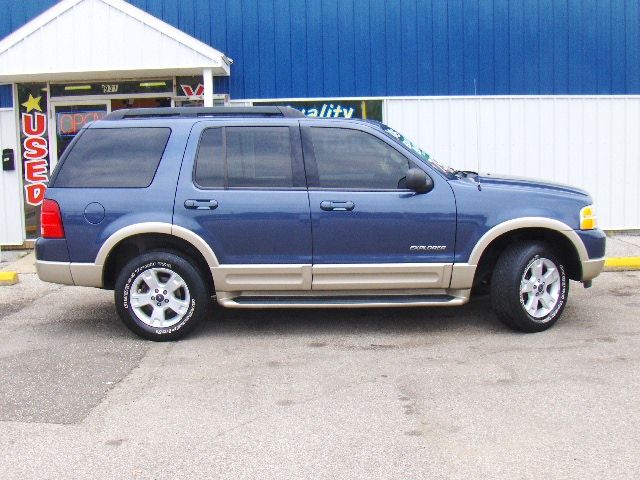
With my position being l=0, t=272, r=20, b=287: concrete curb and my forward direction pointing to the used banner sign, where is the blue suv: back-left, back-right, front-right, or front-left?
back-right

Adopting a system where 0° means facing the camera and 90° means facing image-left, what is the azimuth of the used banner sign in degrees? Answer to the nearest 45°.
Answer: approximately 0°

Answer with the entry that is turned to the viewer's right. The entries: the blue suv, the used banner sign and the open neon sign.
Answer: the blue suv

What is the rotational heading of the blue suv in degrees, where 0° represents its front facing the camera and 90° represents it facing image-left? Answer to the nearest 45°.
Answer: approximately 270°

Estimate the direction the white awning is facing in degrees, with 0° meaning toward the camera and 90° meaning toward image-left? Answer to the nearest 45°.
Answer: approximately 0°

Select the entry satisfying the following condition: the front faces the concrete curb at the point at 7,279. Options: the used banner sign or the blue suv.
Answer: the used banner sign

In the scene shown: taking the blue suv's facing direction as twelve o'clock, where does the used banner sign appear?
The used banner sign is roughly at 8 o'clock from the blue suv.

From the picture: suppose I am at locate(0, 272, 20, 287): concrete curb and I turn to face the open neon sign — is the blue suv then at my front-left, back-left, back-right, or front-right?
back-right

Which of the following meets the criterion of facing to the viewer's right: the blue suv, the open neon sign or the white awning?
the blue suv
